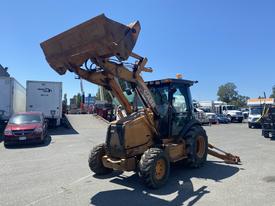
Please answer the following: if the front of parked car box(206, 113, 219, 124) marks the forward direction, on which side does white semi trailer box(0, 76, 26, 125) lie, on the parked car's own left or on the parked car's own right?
on the parked car's own right

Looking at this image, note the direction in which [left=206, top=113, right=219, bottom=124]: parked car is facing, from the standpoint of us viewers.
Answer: facing the viewer and to the right of the viewer

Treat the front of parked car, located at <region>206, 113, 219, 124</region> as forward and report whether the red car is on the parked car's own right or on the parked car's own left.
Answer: on the parked car's own right

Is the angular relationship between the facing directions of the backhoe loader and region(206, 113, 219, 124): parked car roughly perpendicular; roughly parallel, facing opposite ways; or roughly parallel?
roughly perpendicular

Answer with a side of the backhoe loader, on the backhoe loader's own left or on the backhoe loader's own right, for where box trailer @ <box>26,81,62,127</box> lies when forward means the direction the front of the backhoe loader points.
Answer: on the backhoe loader's own right

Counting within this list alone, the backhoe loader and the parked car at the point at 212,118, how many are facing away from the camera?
0

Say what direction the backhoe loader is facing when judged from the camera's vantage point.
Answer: facing the viewer and to the left of the viewer

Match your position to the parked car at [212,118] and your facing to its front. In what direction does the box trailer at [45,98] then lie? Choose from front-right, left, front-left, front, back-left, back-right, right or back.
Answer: right
